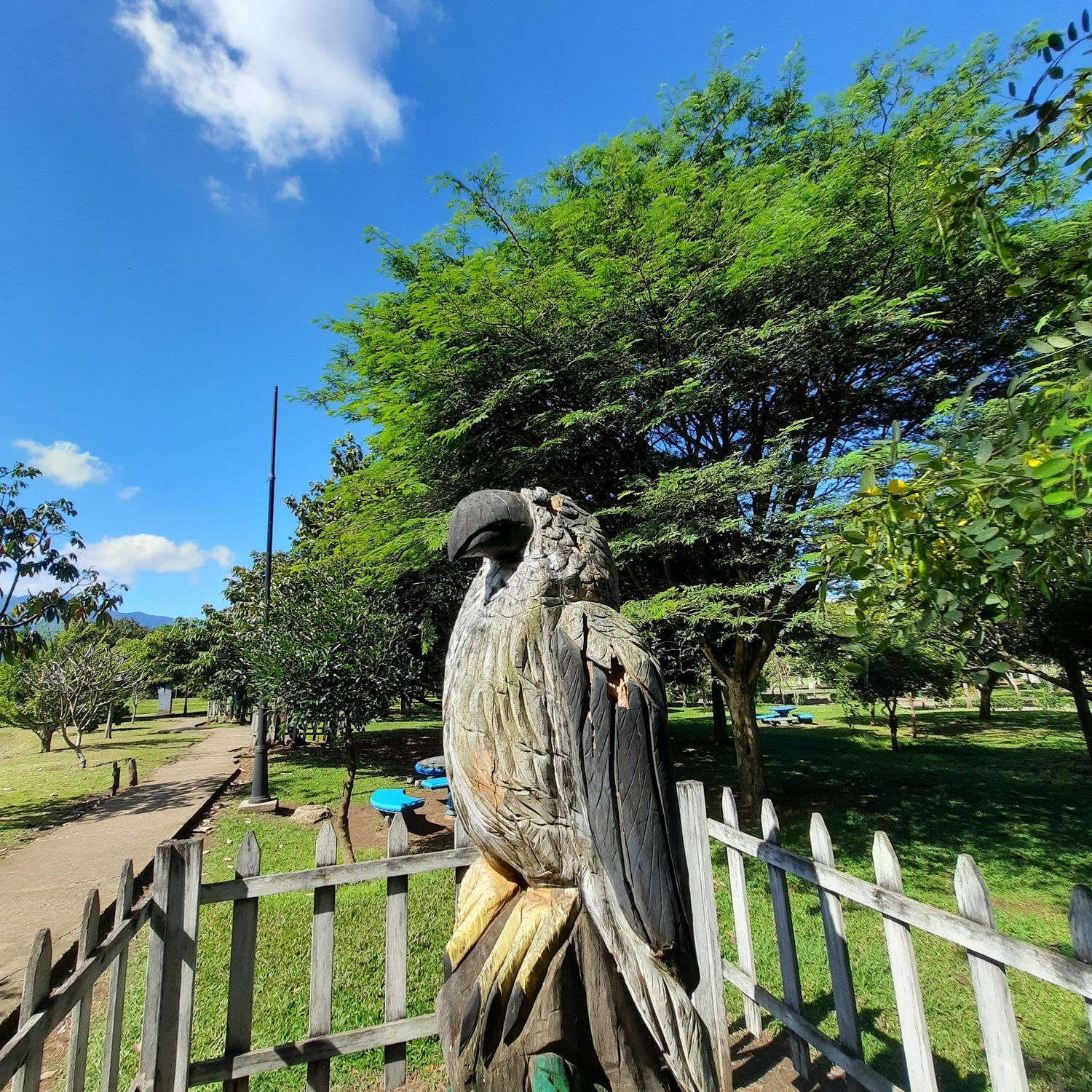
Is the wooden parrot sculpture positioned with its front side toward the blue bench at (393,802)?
no

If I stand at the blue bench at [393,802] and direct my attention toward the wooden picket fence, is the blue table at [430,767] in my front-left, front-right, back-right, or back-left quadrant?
back-left

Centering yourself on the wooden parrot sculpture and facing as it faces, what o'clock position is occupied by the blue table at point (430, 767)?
The blue table is roughly at 4 o'clock from the wooden parrot sculpture.

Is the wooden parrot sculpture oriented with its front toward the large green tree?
no

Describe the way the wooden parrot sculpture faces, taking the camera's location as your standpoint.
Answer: facing the viewer and to the left of the viewer
